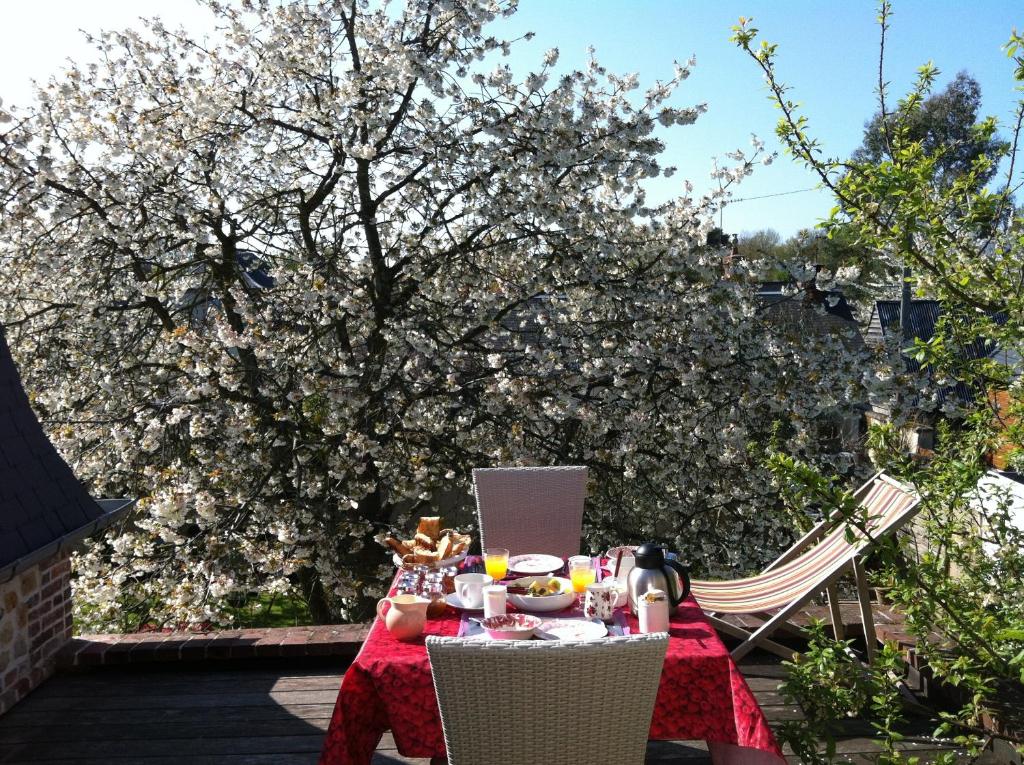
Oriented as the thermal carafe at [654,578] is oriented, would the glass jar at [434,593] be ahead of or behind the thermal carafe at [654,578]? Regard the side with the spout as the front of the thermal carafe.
ahead

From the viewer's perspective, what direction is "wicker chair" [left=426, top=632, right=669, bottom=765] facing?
away from the camera

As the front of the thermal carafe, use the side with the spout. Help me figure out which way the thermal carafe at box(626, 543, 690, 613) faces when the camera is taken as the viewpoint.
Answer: facing to the left of the viewer

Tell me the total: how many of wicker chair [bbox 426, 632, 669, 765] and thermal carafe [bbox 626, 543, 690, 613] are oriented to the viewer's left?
1

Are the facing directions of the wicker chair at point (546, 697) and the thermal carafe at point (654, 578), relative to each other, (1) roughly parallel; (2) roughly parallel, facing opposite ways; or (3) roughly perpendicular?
roughly perpendicular

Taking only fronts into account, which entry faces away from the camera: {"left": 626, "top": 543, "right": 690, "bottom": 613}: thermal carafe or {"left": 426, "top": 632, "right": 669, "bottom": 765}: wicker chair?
the wicker chair

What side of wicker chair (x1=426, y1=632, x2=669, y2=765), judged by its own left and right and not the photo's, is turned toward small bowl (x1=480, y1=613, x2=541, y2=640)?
front

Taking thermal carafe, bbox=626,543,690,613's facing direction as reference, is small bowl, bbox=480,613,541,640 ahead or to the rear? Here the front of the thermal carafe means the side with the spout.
ahead

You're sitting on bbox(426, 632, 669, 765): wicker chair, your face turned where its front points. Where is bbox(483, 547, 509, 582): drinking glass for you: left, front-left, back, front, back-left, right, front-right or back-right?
front

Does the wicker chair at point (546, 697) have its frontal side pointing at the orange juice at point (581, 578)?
yes

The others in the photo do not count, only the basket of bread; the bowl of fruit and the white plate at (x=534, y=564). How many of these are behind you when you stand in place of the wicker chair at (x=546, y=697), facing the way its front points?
0

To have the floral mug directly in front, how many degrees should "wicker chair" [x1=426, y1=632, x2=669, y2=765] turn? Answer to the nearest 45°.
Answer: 0° — it already faces it

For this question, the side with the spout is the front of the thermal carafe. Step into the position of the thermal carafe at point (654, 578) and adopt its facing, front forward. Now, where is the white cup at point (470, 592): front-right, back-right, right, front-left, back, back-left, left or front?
front

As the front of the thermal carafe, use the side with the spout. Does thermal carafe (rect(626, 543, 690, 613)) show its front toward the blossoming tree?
no

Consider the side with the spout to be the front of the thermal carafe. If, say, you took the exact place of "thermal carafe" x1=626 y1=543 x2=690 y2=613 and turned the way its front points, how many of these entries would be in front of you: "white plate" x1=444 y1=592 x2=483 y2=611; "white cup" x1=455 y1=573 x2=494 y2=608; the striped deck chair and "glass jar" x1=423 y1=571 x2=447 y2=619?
3

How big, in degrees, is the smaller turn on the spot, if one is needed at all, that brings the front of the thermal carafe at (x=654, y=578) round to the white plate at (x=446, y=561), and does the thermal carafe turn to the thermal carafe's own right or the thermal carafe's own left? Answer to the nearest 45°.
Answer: approximately 45° to the thermal carafe's own right

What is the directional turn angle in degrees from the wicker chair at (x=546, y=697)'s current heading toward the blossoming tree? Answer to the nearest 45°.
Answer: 0° — it already faces it
